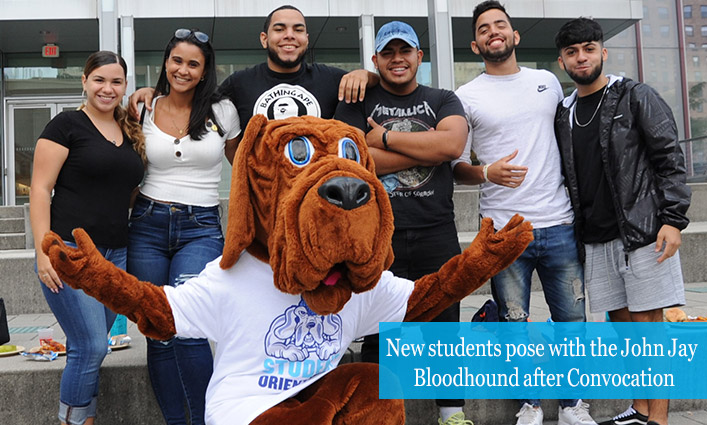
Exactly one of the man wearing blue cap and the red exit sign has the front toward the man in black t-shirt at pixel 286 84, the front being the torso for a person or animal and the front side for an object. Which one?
the red exit sign

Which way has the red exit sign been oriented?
toward the camera

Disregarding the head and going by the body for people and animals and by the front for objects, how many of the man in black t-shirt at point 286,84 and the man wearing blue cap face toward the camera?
2

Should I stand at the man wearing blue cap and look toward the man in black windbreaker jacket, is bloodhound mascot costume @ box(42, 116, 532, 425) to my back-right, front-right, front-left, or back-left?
back-right

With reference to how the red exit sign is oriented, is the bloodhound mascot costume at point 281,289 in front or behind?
in front

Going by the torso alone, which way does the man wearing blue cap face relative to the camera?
toward the camera

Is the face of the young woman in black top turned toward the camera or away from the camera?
toward the camera

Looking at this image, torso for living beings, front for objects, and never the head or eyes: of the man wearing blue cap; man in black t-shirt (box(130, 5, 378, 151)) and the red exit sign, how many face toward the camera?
3

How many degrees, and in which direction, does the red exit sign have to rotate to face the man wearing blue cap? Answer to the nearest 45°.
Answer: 0° — it already faces them

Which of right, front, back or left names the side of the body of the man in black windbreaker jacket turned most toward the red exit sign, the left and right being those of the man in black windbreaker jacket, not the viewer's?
right

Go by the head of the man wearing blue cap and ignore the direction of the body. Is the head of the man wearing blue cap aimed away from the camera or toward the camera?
toward the camera

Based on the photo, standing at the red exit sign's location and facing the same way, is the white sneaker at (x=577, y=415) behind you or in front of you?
in front

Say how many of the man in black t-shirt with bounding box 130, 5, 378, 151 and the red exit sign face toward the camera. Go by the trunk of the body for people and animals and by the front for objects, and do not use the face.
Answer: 2

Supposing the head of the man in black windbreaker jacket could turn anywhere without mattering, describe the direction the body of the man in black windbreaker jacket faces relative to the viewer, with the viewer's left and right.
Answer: facing the viewer and to the left of the viewer
